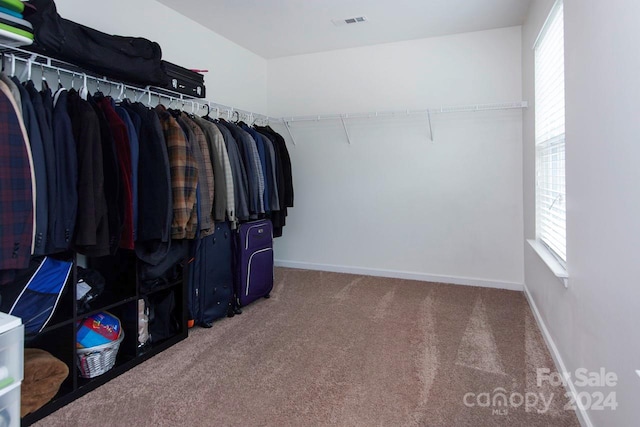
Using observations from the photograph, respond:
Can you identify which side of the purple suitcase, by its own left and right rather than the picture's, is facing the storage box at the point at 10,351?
right

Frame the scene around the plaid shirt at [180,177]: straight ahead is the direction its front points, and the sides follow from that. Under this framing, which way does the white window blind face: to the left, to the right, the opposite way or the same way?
to the right

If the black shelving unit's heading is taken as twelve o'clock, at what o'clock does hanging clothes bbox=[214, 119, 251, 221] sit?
The hanging clothes is roughly at 10 o'clock from the black shelving unit.

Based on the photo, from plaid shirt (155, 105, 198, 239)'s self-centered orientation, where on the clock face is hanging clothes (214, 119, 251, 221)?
The hanging clothes is roughly at 6 o'clock from the plaid shirt.

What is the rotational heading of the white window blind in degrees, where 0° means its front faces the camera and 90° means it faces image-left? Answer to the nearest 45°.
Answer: approximately 90°

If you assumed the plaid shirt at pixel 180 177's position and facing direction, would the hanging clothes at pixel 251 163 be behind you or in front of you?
behind

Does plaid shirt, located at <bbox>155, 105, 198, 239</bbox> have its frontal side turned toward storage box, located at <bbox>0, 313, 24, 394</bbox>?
yes

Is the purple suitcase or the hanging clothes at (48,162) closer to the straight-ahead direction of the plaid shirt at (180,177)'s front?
the hanging clothes

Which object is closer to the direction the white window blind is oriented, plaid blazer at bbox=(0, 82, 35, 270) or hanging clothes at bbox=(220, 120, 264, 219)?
the hanging clothes
